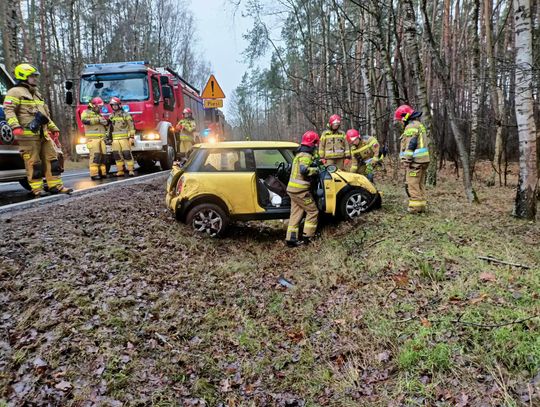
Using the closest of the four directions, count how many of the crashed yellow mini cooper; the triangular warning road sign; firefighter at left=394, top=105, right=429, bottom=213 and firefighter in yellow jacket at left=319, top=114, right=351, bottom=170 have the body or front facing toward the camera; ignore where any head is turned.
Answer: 2

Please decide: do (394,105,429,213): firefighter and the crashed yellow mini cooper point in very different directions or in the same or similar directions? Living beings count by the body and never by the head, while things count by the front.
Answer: very different directions

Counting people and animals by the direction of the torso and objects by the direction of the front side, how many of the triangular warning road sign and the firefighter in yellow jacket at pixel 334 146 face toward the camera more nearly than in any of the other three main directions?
2

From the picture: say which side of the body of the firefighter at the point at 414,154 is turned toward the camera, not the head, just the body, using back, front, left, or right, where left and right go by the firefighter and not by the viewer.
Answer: left

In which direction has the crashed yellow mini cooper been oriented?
to the viewer's right

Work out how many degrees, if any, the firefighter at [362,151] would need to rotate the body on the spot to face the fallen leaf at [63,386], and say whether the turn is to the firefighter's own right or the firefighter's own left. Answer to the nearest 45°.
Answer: approximately 45° to the firefighter's own left

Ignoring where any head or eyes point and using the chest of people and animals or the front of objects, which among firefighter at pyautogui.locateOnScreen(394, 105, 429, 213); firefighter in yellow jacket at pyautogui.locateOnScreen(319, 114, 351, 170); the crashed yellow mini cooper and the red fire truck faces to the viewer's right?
the crashed yellow mini cooper

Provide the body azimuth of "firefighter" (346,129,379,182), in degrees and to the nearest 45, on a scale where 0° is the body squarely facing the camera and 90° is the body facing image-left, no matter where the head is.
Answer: approximately 45°

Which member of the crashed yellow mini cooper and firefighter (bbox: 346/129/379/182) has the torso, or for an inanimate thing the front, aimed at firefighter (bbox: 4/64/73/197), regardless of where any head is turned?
firefighter (bbox: 346/129/379/182)
